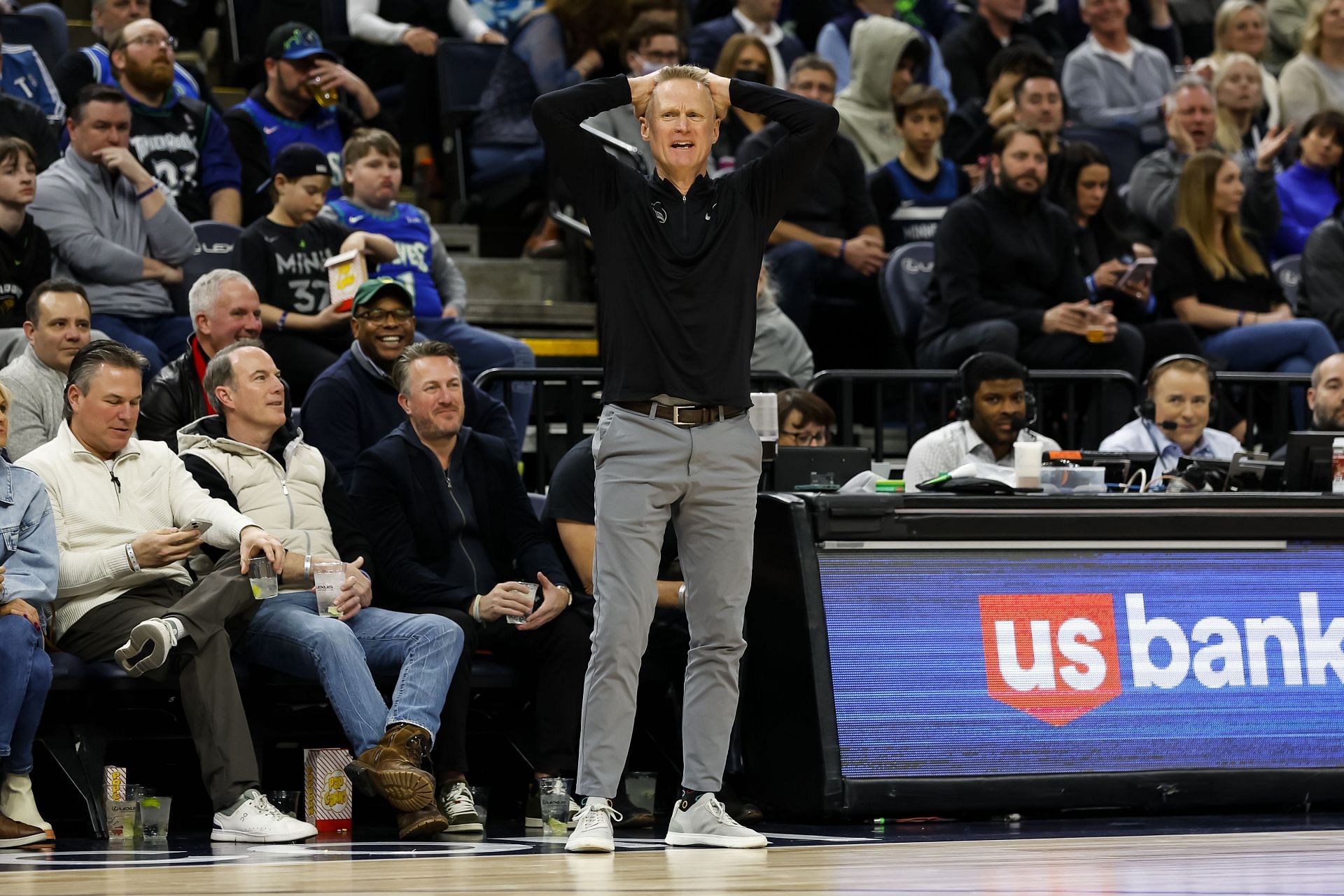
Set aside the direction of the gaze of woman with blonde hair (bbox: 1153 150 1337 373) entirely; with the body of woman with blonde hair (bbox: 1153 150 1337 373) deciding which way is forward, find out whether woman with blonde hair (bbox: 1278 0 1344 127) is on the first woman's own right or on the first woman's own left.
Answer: on the first woman's own left

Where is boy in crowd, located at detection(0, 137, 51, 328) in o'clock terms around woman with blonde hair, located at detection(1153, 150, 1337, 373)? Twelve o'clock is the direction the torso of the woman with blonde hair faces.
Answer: The boy in crowd is roughly at 3 o'clock from the woman with blonde hair.

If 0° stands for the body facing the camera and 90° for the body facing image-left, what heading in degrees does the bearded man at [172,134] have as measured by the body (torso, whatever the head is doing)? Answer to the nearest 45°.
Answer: approximately 315°

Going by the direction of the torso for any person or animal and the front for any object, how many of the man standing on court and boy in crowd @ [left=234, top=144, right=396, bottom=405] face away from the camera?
0

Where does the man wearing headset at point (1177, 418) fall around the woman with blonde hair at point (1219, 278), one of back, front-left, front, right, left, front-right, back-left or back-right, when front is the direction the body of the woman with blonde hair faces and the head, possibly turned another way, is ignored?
front-right

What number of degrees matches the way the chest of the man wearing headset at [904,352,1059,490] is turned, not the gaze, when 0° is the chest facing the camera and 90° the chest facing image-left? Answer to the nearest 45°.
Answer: approximately 315°

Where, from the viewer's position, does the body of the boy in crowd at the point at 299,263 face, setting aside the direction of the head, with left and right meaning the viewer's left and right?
facing the viewer and to the right of the viewer

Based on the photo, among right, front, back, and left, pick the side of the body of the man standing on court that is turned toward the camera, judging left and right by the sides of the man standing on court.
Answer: front

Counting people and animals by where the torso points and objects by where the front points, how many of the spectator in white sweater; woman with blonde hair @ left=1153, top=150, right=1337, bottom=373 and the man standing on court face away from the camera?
0

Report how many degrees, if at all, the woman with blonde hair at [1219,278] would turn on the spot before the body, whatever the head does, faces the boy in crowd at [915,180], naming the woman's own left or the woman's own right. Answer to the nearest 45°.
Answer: approximately 135° to the woman's own right

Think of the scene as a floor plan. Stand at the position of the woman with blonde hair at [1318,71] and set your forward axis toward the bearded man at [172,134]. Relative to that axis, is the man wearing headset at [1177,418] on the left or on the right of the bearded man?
left

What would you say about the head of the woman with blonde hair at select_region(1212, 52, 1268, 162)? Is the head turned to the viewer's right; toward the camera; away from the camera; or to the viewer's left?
toward the camera

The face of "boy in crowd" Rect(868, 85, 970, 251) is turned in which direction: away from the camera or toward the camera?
toward the camera

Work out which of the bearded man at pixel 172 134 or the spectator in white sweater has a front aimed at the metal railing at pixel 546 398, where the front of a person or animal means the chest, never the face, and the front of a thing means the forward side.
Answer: the bearded man
